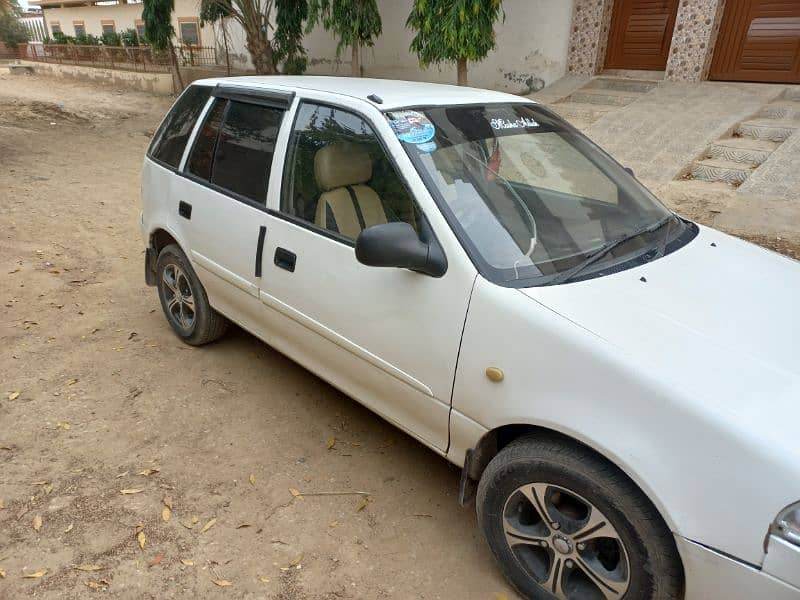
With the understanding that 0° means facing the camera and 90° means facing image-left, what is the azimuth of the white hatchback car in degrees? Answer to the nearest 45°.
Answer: approximately 315°

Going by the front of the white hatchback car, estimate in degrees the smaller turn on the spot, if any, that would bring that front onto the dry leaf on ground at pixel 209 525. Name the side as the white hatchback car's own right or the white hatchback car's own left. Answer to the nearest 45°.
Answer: approximately 135° to the white hatchback car's own right

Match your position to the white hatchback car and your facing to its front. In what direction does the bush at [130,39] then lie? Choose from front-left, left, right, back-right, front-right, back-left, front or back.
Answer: back

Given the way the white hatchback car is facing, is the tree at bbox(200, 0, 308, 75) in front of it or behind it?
behind

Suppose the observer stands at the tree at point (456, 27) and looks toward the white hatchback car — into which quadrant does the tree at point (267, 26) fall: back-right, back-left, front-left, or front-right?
back-right

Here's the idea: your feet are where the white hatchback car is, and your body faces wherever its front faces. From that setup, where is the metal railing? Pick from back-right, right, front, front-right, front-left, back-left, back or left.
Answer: back

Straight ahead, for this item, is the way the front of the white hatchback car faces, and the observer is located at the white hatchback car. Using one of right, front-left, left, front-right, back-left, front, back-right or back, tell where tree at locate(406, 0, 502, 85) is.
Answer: back-left

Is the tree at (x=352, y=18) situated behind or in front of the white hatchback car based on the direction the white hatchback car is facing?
behind

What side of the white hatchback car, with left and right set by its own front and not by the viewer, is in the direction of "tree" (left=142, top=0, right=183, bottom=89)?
back

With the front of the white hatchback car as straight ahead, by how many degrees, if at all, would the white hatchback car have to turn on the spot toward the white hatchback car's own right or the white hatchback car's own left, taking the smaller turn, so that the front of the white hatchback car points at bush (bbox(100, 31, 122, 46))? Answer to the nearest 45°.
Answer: approximately 180°

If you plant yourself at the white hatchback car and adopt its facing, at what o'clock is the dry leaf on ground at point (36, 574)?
The dry leaf on ground is roughly at 4 o'clock from the white hatchback car.
